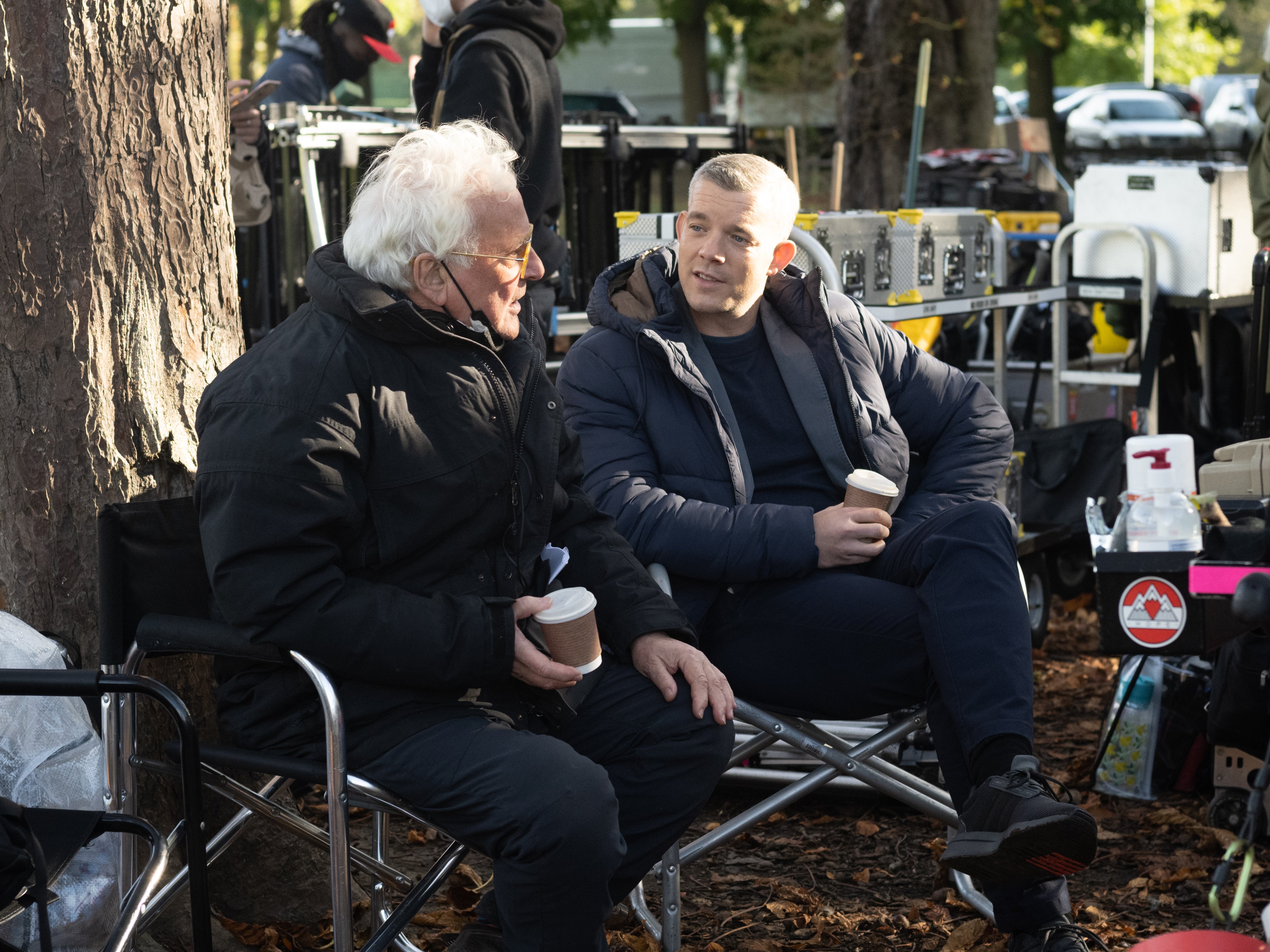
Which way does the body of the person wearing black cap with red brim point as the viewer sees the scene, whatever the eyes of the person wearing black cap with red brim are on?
to the viewer's right

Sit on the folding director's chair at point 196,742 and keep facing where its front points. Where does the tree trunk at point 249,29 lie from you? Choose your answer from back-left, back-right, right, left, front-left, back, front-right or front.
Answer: back-left

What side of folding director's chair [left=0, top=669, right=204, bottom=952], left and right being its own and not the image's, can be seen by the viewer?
right

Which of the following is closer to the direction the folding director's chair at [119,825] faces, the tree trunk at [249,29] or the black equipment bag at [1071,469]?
the black equipment bag

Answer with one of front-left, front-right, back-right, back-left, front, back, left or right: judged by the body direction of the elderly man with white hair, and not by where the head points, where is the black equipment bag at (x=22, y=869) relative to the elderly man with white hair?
right

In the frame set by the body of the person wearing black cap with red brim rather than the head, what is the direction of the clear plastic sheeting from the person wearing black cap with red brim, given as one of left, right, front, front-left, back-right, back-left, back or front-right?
right

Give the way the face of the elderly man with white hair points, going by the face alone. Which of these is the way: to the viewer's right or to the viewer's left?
to the viewer's right

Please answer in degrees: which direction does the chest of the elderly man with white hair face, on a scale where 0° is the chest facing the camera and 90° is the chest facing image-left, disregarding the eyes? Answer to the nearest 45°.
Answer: approximately 315°

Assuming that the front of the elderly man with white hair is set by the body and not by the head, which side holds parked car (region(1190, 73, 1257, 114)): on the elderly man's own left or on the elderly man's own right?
on the elderly man's own left

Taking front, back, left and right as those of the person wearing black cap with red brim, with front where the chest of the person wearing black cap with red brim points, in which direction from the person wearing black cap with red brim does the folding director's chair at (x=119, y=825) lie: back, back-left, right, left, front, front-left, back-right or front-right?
right
